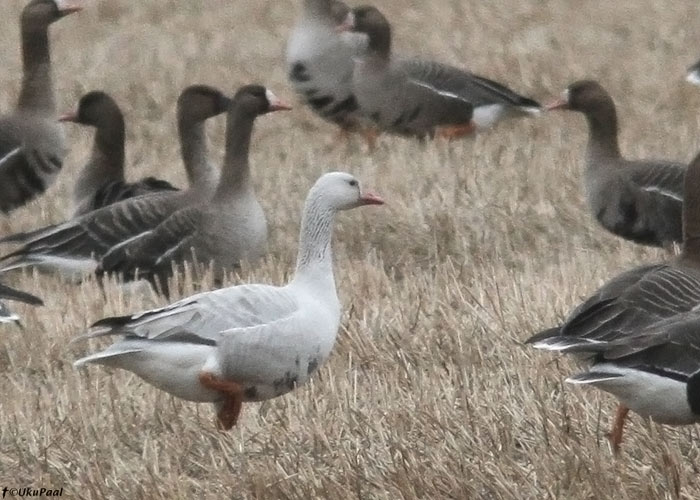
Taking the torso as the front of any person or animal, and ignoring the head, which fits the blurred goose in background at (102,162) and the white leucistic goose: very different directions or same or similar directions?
very different directions

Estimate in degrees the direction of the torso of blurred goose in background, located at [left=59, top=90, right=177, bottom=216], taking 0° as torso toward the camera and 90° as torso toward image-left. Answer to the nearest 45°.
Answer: approximately 90°

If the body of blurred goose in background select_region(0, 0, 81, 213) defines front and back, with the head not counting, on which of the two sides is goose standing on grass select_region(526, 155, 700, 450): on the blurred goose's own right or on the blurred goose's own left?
on the blurred goose's own right

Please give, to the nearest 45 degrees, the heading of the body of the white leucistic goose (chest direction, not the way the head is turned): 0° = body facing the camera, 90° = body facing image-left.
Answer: approximately 270°

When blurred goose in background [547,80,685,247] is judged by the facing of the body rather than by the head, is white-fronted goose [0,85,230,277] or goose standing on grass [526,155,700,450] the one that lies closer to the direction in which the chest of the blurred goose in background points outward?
the white-fronted goose

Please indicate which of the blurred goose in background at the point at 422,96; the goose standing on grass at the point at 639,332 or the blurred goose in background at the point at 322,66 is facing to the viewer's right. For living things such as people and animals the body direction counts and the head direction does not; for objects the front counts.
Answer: the goose standing on grass

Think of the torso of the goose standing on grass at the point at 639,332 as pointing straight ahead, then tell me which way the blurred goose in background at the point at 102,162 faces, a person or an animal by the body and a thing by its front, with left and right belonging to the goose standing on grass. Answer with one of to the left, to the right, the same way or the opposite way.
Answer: the opposite way

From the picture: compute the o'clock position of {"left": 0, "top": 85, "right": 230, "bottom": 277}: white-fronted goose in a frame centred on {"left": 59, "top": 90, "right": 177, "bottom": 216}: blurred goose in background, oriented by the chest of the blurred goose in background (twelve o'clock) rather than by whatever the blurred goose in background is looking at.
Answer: The white-fronted goose is roughly at 9 o'clock from the blurred goose in background.

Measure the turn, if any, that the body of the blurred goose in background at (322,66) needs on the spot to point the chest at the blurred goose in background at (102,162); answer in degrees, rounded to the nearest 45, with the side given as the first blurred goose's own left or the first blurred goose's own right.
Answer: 0° — it already faces it

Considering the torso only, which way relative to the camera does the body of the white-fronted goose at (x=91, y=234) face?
to the viewer's right

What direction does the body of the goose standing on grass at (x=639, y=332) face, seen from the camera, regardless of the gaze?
to the viewer's right

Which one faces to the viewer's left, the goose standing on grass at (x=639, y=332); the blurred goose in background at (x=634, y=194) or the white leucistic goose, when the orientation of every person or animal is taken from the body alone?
the blurred goose in background

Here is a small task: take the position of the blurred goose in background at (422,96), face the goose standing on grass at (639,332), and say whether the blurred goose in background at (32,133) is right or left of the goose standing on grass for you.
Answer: right
